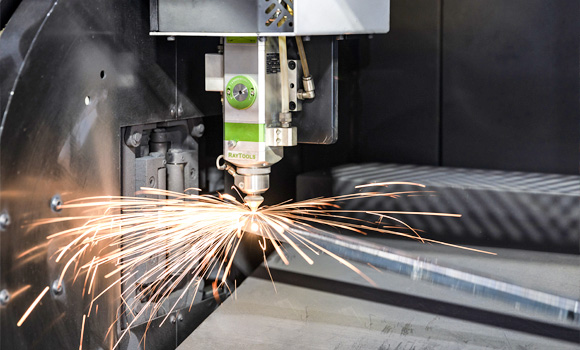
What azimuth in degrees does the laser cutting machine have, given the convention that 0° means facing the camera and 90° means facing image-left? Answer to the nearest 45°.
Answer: approximately 0°
